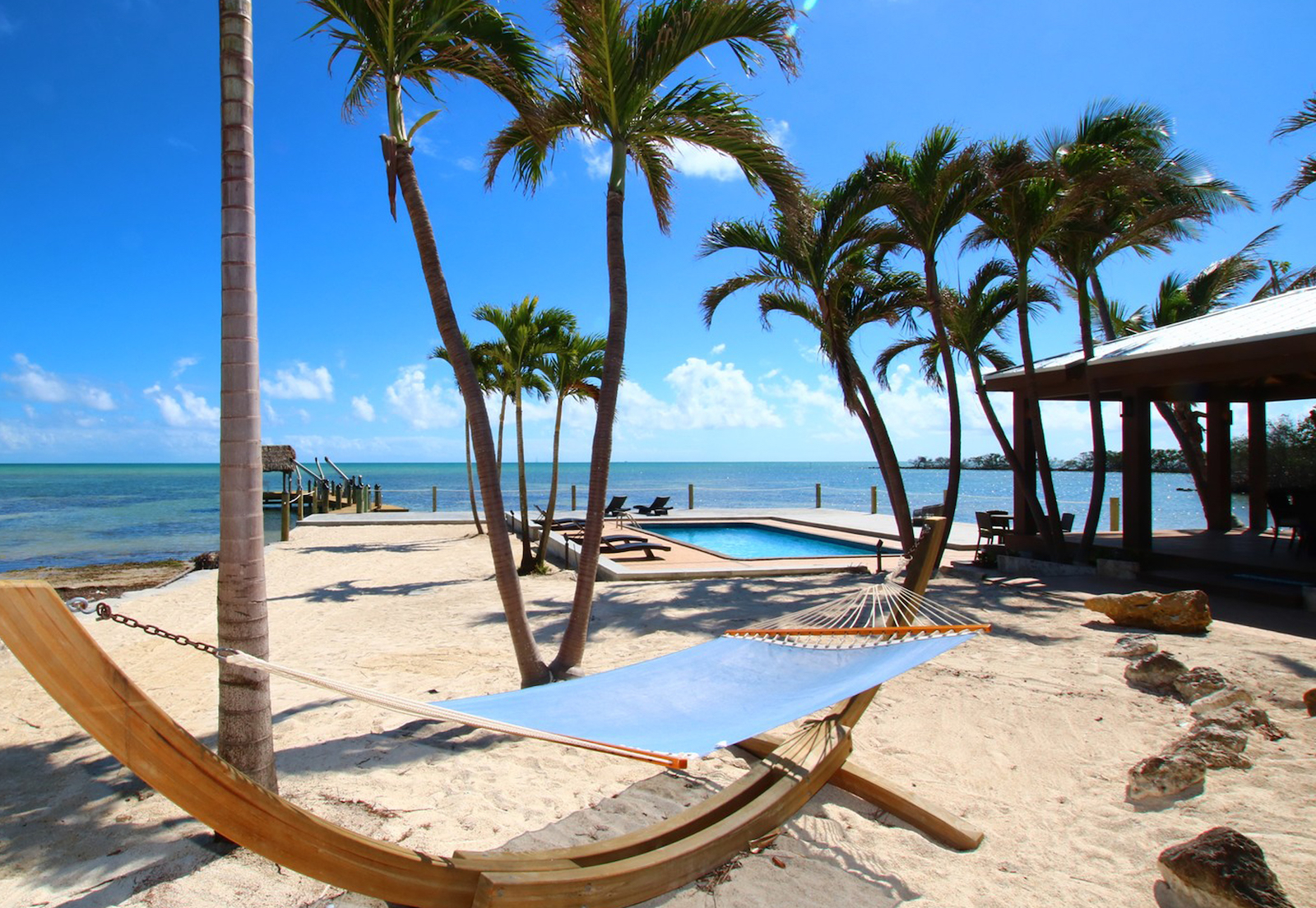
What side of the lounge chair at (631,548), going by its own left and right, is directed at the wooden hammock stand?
right

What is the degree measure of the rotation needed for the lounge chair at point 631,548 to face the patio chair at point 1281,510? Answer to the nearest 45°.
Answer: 0° — it already faces it

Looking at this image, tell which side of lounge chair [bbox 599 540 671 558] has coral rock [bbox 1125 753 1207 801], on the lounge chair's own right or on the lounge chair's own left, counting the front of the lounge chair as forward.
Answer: on the lounge chair's own right

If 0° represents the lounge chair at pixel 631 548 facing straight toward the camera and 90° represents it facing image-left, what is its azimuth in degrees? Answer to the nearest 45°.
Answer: approximately 270°

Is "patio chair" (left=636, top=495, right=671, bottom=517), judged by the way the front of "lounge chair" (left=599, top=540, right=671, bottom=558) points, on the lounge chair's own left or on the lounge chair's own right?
on the lounge chair's own left

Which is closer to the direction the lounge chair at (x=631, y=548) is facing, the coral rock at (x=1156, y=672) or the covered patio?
the covered patio

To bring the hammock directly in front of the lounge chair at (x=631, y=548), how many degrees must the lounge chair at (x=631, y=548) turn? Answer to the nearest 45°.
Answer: approximately 90° to its right

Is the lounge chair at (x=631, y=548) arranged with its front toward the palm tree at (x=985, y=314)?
yes

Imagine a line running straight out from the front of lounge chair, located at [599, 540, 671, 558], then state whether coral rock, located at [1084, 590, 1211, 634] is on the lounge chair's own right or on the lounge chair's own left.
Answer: on the lounge chair's own right
